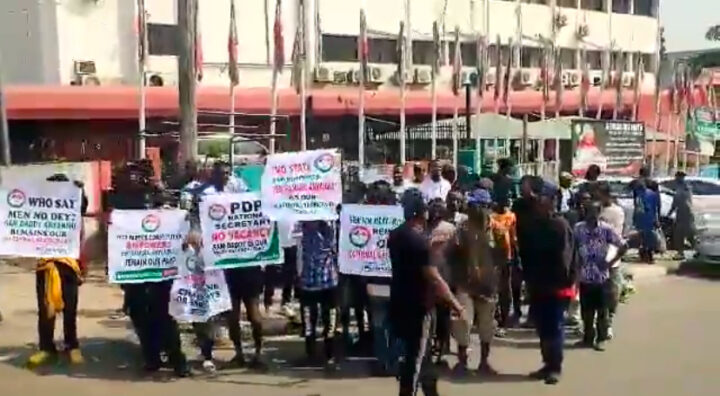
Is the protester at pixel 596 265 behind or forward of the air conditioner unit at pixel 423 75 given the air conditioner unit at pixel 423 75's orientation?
forward

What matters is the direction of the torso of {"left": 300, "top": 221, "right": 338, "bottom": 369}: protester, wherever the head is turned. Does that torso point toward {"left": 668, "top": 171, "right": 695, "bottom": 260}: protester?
no

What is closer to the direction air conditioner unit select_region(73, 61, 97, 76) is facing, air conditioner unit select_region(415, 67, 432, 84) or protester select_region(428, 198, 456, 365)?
the protester

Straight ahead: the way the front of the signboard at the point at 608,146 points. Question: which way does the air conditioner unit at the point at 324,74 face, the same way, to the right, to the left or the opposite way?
the same way

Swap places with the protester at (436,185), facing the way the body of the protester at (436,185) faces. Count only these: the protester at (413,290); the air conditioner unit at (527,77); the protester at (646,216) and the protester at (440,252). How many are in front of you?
2

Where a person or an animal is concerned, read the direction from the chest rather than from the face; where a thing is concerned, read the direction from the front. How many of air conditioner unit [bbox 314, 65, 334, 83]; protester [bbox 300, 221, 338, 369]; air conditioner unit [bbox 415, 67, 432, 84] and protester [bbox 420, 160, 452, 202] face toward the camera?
4

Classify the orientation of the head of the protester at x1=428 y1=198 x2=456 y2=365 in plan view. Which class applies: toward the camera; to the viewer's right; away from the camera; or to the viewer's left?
toward the camera

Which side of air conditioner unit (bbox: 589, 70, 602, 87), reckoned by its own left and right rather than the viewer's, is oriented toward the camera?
front

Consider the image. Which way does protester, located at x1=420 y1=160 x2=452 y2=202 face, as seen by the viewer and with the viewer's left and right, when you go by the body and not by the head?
facing the viewer

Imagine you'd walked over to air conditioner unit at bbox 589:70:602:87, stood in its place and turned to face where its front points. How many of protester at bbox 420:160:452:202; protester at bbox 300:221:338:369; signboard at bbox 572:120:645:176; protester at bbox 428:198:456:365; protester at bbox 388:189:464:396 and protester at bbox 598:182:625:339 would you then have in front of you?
6

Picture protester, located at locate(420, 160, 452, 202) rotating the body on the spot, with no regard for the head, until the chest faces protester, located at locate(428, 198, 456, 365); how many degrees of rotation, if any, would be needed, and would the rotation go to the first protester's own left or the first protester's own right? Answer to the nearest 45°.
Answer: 0° — they already face them

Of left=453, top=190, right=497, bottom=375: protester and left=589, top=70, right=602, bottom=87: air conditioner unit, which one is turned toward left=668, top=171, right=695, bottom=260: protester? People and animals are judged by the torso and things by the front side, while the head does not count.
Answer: the air conditioner unit

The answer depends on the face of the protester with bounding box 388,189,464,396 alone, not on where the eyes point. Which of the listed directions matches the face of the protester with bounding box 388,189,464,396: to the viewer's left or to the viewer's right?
to the viewer's right

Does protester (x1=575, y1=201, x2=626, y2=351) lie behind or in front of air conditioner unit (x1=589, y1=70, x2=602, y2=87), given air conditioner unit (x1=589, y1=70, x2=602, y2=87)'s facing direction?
in front
